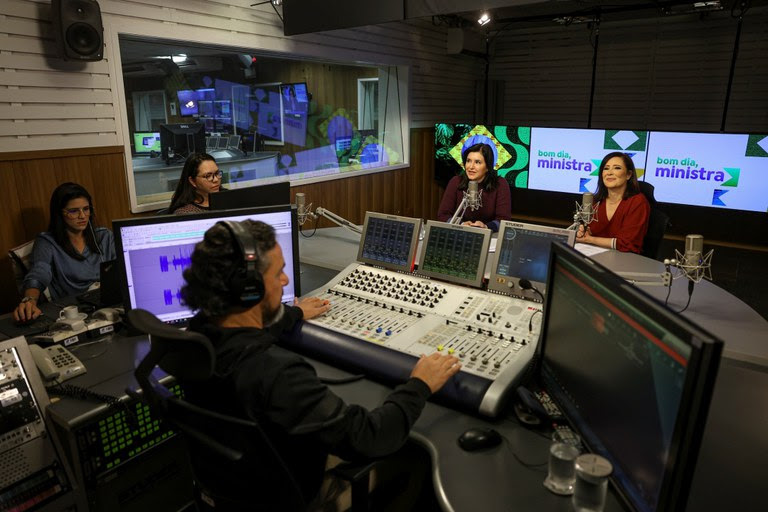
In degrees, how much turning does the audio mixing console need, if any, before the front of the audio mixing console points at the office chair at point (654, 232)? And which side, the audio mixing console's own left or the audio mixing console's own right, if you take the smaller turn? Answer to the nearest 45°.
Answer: approximately 180°

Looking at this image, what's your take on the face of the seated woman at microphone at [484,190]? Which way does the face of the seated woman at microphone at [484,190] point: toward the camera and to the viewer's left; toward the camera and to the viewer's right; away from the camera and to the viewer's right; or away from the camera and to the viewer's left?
toward the camera and to the viewer's left

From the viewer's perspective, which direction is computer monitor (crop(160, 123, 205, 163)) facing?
away from the camera

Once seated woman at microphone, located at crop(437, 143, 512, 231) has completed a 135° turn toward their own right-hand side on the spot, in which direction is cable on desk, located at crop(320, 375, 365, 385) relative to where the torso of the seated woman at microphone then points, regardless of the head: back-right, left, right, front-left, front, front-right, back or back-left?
back

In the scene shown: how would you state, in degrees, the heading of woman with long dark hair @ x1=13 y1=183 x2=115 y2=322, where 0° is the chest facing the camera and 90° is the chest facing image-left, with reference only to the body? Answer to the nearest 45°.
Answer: approximately 315°

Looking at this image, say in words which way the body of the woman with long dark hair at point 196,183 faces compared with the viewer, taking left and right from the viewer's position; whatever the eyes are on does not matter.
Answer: facing the viewer and to the right of the viewer

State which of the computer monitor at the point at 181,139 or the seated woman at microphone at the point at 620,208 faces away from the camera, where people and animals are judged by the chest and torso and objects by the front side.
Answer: the computer monitor

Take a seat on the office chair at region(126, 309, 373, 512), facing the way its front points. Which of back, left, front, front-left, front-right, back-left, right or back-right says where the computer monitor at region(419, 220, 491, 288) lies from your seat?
front

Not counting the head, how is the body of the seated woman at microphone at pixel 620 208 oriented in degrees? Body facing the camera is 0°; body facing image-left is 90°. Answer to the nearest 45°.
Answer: approximately 45°

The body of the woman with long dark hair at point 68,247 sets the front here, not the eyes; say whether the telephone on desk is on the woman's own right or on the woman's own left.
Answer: on the woman's own right

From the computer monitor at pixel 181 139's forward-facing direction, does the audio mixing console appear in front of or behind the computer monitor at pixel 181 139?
behind
